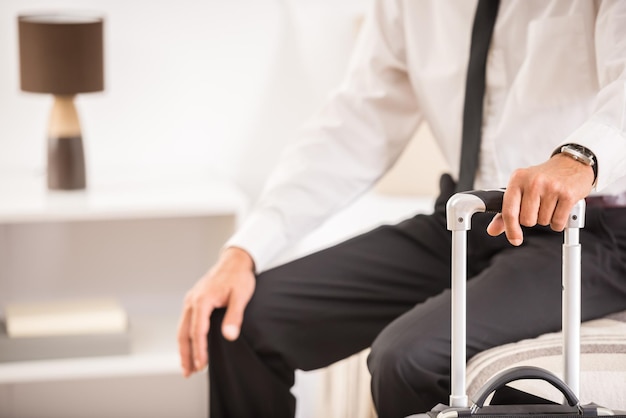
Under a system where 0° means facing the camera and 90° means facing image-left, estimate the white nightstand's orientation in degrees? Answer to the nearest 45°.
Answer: approximately 0°
